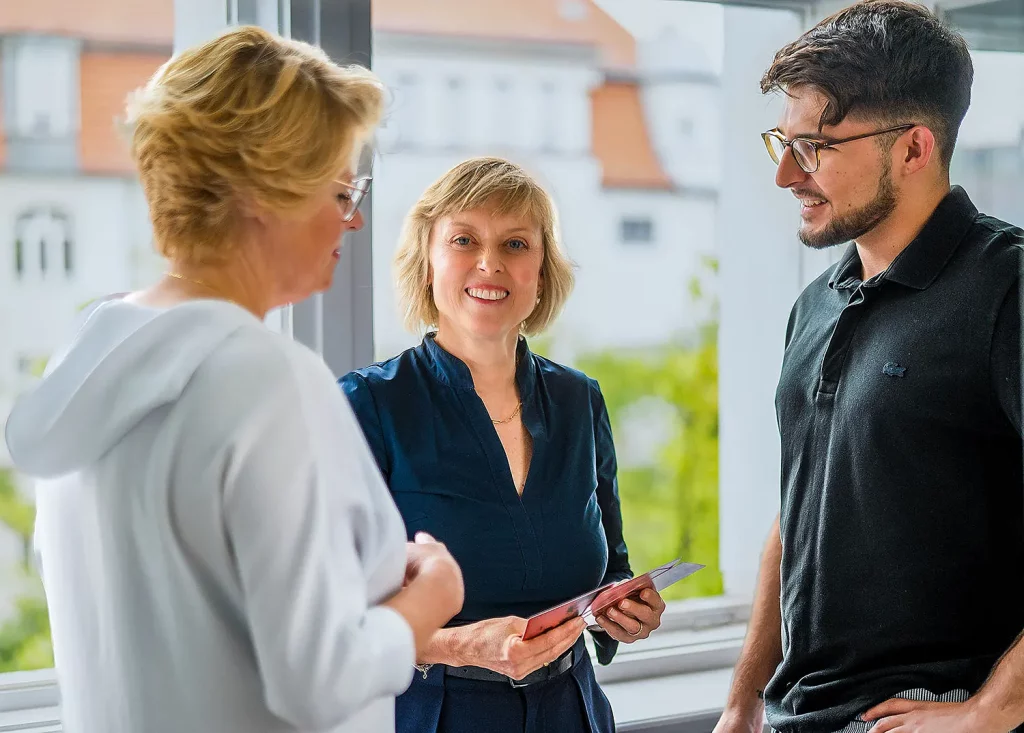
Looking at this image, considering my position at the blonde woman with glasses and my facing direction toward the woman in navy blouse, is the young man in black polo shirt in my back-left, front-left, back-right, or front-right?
front-right

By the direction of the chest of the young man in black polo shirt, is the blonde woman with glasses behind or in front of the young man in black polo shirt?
in front

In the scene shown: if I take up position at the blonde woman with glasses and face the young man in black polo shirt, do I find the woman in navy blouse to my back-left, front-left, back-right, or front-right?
front-left

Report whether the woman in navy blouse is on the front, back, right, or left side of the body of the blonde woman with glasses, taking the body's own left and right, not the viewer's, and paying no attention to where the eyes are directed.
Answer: front

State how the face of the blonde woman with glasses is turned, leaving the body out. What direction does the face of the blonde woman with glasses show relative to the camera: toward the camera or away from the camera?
away from the camera

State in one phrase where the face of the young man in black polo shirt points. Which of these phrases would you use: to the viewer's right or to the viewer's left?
to the viewer's left

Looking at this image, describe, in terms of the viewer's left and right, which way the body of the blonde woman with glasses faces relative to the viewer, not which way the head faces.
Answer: facing away from the viewer and to the right of the viewer

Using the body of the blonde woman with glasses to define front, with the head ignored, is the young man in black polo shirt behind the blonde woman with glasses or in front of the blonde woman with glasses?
in front

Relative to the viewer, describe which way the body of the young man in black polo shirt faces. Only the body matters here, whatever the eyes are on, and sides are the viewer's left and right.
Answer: facing the viewer and to the left of the viewer
